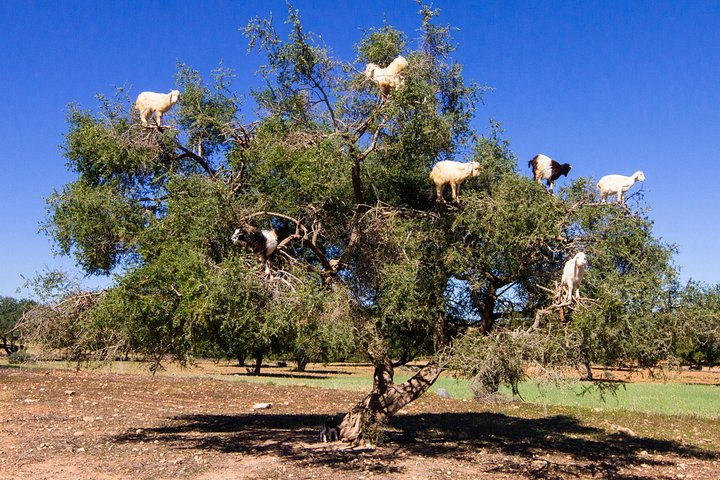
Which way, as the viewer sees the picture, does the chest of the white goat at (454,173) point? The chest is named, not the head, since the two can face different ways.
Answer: to the viewer's right

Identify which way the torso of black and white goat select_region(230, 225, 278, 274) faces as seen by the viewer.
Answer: to the viewer's left

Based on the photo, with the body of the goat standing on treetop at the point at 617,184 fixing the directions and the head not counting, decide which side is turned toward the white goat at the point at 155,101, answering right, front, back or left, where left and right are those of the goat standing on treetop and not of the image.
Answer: back

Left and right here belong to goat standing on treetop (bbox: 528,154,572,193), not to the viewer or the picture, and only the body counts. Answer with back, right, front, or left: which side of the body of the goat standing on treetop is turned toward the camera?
right

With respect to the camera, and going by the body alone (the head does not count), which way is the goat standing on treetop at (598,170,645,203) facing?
to the viewer's right

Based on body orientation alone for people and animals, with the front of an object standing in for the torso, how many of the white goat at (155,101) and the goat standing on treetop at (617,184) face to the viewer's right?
2

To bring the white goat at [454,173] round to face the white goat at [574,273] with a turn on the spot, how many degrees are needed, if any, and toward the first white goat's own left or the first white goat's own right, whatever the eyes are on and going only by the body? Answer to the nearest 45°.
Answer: approximately 45° to the first white goat's own right

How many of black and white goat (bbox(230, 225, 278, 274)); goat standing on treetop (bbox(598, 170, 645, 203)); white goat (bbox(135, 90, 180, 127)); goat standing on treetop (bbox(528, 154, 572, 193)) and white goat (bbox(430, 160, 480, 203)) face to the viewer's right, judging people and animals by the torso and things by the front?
4

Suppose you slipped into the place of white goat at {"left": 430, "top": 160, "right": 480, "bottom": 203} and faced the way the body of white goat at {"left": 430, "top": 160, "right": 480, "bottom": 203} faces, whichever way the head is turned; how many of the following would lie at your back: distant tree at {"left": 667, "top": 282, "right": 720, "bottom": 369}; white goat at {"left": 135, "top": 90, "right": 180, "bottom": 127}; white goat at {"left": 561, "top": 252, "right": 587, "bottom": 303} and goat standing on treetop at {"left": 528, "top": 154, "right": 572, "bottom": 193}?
1

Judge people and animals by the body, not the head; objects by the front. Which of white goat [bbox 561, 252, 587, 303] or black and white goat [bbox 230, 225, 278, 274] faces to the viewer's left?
black and white goat [bbox 230, 225, 278, 274]

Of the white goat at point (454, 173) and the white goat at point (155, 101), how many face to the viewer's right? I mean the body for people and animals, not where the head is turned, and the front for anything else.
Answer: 2

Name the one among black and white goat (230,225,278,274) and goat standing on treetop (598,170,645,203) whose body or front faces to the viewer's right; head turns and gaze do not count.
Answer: the goat standing on treetop

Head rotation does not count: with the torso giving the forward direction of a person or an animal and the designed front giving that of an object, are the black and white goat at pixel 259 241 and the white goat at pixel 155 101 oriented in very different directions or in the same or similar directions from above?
very different directions

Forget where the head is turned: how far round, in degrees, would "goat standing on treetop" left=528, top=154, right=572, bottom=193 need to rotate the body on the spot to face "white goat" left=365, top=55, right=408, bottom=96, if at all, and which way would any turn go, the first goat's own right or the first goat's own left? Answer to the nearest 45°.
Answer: approximately 135° to the first goat's own right

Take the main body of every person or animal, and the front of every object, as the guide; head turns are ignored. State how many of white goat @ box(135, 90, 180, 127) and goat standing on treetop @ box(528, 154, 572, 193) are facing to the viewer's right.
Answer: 2
